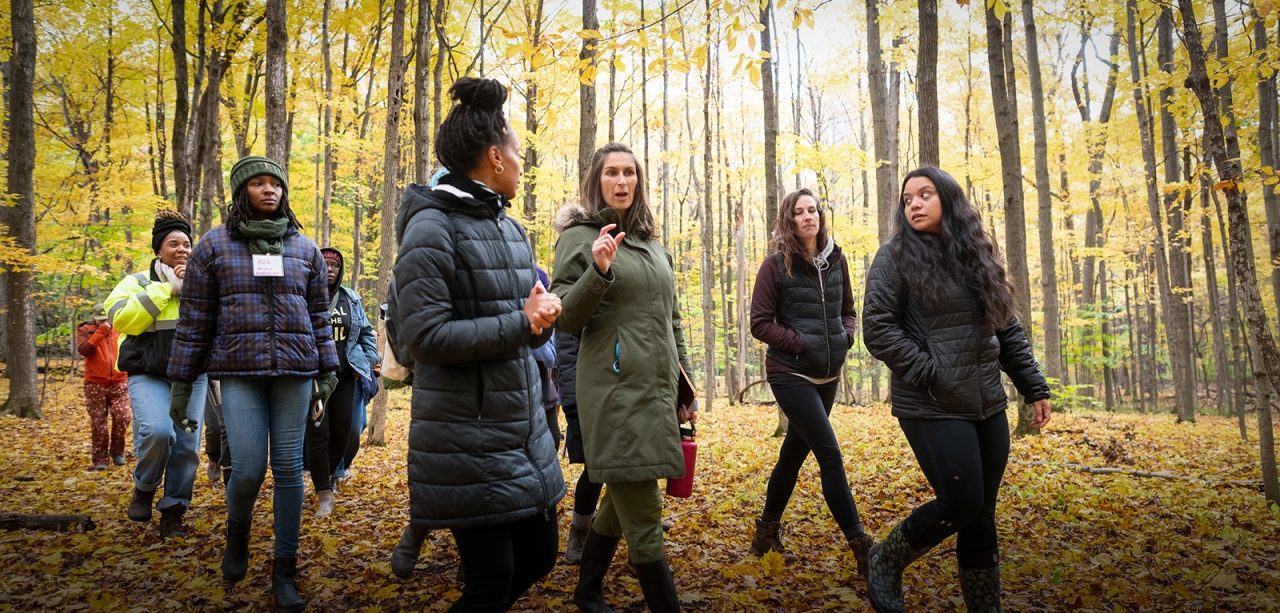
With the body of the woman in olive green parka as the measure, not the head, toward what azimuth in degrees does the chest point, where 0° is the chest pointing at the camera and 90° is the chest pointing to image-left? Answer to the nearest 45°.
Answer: approximately 315°

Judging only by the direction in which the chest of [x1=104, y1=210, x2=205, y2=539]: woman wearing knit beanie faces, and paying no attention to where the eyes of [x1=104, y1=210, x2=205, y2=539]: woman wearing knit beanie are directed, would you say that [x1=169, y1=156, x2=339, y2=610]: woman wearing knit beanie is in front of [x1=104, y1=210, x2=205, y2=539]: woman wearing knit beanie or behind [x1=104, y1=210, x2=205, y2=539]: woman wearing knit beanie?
in front

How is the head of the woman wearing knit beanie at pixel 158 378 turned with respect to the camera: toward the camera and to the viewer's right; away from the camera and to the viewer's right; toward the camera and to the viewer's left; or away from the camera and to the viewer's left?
toward the camera and to the viewer's right

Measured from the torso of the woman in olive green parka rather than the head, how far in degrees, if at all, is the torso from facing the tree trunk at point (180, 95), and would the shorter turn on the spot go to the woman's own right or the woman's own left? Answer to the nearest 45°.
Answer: approximately 180°

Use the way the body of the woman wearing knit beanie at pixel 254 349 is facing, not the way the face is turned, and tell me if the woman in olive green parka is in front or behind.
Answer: in front

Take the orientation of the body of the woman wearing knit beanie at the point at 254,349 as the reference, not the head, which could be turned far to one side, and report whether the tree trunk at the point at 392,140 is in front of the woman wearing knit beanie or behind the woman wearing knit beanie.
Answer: behind

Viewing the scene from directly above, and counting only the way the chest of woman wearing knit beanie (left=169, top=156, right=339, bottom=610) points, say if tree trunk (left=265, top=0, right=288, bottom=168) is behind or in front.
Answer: behind

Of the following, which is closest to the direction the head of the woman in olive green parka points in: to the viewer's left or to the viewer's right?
to the viewer's left

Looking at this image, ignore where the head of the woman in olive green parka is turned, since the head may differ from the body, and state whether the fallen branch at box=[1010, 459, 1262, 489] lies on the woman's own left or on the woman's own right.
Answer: on the woman's own left

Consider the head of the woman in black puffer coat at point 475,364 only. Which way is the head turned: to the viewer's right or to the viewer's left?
to the viewer's right

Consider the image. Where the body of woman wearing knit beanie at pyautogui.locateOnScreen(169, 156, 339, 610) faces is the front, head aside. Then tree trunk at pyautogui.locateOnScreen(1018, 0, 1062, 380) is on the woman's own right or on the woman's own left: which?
on the woman's own left

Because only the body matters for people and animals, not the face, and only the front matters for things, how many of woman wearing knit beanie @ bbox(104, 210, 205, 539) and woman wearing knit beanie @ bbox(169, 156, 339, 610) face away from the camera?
0
